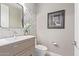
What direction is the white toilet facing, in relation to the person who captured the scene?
facing the viewer and to the right of the viewer

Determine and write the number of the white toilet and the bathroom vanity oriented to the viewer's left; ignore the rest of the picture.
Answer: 0

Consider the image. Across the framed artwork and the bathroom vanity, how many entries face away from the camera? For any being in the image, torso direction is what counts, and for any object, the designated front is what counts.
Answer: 0

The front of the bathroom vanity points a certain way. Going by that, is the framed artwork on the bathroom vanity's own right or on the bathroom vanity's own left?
on the bathroom vanity's own left

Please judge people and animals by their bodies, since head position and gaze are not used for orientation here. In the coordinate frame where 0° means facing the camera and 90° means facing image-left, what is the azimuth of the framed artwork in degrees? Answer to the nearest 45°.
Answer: approximately 45°

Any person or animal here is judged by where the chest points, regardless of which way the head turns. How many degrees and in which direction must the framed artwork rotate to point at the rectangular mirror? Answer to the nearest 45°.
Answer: approximately 45° to its right
